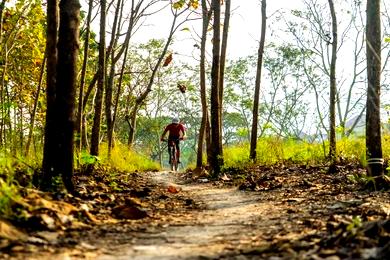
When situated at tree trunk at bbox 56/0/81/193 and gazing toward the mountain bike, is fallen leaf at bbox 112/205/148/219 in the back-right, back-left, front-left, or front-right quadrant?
back-right

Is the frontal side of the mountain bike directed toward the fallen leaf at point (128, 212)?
yes

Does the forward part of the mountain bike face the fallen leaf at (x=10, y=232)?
yes

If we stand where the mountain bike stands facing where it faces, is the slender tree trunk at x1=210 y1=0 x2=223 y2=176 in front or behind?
in front

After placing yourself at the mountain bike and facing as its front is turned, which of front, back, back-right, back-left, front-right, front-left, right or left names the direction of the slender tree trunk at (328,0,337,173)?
front-left

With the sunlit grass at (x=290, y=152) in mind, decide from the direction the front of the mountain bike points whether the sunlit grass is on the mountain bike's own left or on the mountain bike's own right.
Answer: on the mountain bike's own left

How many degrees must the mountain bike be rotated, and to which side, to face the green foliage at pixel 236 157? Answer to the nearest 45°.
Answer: approximately 45° to its left

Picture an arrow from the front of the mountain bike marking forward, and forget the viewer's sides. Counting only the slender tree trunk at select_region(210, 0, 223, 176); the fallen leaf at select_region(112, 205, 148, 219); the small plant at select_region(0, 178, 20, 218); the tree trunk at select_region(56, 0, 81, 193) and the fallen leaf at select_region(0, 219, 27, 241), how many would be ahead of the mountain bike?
5
